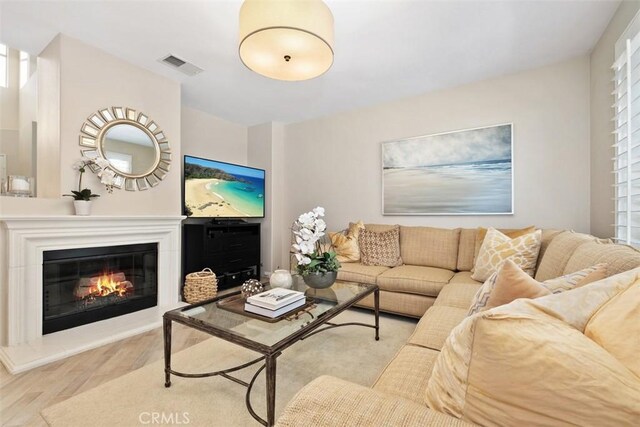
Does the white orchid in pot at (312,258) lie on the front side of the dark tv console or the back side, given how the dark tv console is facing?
on the front side

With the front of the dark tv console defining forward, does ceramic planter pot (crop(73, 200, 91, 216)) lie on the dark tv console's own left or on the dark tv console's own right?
on the dark tv console's own right

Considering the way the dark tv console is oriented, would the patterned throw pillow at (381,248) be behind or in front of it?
in front

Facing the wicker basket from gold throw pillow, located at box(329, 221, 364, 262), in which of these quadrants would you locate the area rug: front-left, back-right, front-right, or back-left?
front-left

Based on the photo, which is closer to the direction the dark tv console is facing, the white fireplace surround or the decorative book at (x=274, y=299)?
the decorative book

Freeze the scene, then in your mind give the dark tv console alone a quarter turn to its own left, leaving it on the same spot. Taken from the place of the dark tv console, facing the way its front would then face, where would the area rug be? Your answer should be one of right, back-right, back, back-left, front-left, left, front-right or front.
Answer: back-right

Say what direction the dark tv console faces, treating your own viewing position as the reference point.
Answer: facing the viewer and to the right of the viewer

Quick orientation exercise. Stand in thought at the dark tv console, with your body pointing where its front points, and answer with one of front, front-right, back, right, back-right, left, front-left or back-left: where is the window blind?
front
